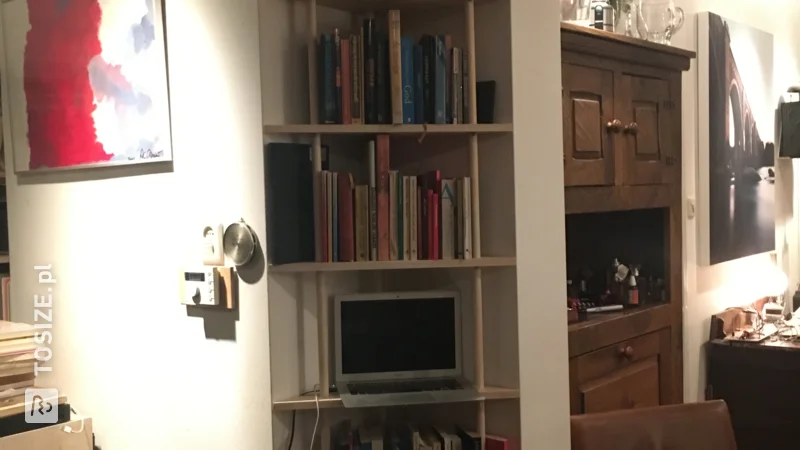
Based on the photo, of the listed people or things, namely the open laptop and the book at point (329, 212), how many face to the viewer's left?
0

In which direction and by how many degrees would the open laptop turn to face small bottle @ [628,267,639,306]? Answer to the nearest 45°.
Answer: approximately 135° to its left

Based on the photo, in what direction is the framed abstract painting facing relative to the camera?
toward the camera

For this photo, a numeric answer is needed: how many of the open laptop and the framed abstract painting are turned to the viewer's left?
0
